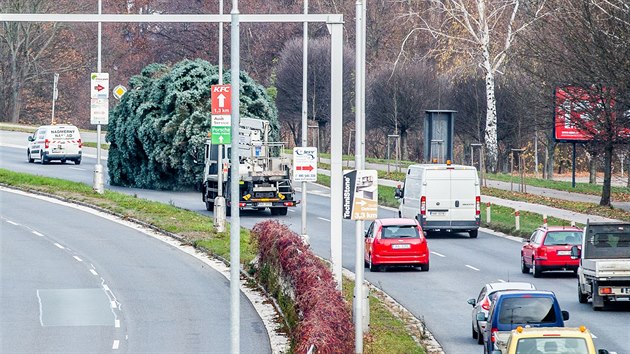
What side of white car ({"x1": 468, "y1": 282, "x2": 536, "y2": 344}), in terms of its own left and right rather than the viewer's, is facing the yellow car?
back

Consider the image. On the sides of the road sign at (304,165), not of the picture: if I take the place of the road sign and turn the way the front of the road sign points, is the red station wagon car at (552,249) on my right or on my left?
on my left

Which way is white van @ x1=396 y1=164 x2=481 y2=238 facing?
away from the camera

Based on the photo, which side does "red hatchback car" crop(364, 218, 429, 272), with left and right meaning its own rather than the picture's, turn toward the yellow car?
back

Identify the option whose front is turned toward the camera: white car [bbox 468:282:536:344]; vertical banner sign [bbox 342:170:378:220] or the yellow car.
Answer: the vertical banner sign

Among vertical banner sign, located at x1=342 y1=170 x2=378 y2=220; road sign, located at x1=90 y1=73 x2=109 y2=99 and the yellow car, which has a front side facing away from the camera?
the yellow car

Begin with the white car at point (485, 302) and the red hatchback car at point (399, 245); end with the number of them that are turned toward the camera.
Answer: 0

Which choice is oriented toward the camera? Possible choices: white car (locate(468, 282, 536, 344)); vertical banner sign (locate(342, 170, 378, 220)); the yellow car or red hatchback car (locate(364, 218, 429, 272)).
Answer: the vertical banner sign

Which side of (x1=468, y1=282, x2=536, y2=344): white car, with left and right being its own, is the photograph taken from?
back

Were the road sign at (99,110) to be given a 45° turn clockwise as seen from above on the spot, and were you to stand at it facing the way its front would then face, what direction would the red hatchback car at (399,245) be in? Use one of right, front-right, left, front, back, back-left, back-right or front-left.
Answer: left

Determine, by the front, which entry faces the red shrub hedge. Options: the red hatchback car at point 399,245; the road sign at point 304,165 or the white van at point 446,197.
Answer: the road sign

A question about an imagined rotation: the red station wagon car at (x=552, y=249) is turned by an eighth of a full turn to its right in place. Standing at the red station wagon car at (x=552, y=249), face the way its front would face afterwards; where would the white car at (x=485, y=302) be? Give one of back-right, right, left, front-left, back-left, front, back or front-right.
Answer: back

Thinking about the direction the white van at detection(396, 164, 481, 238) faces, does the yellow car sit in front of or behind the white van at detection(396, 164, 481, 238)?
behind

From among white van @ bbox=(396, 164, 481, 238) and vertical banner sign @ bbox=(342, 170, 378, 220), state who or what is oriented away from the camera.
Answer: the white van

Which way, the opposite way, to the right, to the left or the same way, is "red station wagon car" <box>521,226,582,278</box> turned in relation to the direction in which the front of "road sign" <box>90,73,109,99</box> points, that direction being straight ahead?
the opposite way

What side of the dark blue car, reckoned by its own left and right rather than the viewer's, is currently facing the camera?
back

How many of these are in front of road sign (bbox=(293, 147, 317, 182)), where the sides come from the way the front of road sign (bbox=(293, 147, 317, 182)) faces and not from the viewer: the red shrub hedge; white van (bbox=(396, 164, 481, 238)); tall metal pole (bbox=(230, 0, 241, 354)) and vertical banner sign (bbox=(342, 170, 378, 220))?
3

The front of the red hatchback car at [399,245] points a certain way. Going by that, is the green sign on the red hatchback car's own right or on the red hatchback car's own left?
on the red hatchback car's own left

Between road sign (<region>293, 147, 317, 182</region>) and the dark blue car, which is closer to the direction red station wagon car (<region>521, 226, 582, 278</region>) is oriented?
the road sign

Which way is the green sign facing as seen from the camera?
toward the camera
